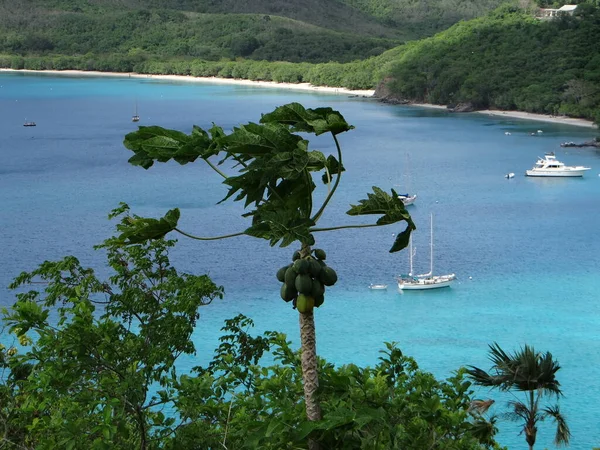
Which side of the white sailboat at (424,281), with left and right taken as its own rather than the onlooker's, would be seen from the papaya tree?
right

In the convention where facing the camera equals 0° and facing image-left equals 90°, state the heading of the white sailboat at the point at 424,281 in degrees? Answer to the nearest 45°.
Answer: approximately 270°
